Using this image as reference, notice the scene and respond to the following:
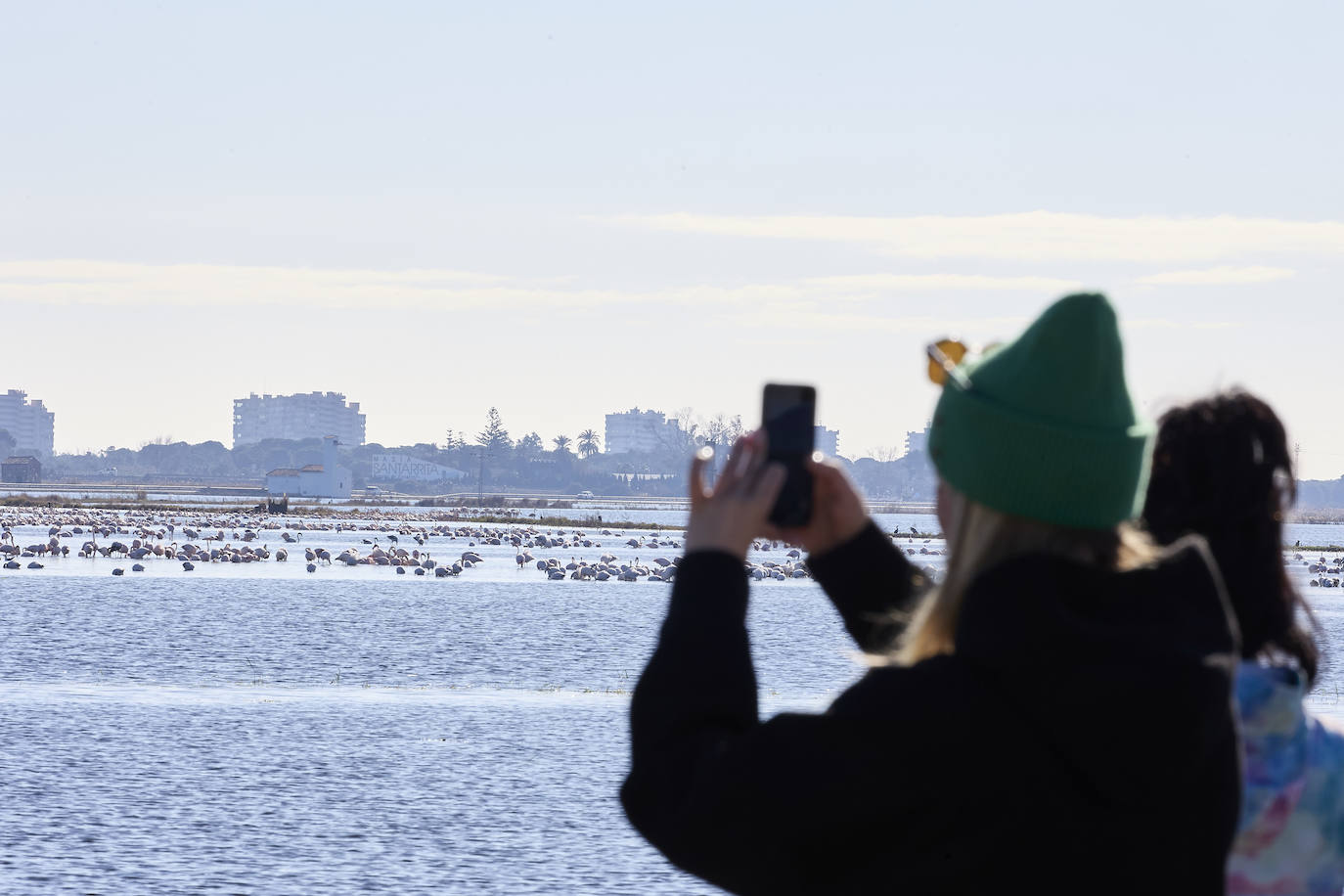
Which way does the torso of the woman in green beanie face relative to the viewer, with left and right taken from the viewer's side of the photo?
facing away from the viewer and to the left of the viewer

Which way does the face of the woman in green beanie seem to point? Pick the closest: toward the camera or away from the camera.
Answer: away from the camera
